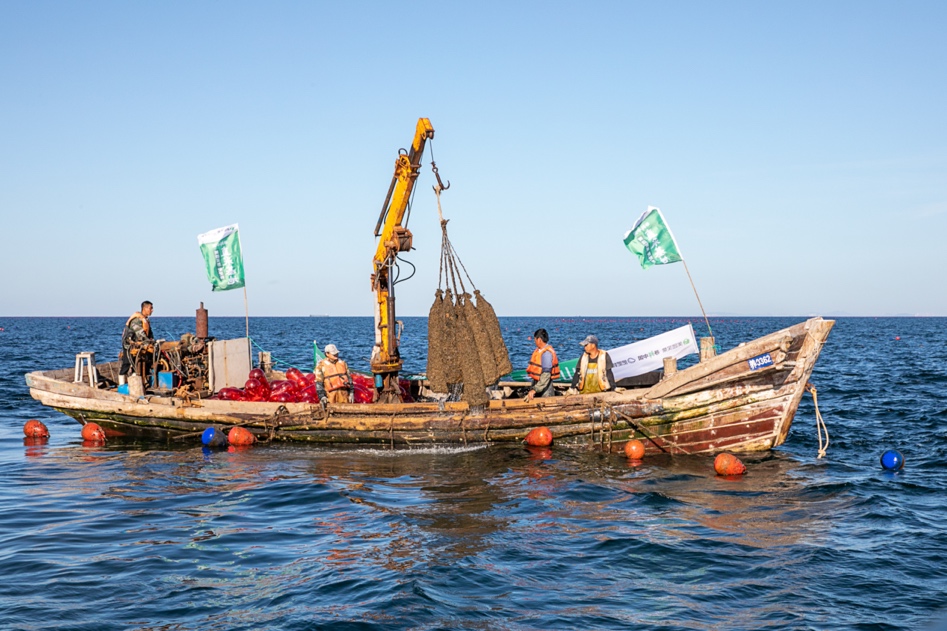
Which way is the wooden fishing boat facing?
to the viewer's right

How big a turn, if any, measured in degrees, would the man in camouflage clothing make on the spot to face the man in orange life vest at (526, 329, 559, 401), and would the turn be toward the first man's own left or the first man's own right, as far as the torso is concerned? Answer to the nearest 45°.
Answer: approximately 45° to the first man's own right

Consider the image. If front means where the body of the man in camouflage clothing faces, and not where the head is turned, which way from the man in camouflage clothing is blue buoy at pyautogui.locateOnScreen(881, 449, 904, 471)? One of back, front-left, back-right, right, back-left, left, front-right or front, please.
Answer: front-right

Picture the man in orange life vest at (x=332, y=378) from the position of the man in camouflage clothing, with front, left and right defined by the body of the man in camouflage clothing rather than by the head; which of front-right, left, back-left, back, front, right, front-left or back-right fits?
front-right

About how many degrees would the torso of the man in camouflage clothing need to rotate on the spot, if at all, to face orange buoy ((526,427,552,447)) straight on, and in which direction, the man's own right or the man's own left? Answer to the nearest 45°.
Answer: approximately 45° to the man's own right

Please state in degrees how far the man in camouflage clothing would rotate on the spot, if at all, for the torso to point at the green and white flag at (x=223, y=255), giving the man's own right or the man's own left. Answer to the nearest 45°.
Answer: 0° — they already face it

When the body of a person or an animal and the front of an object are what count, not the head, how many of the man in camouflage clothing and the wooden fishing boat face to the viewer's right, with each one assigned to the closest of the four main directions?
2

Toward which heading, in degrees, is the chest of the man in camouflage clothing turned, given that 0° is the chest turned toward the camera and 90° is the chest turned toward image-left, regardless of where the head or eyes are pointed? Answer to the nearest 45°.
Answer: approximately 270°
